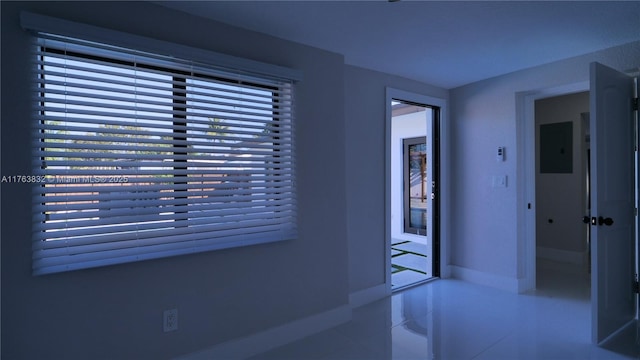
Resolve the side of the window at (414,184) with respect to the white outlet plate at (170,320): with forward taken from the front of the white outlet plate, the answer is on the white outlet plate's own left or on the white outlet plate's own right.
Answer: on the white outlet plate's own left
